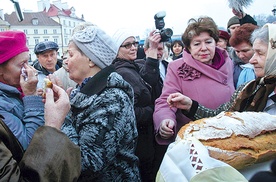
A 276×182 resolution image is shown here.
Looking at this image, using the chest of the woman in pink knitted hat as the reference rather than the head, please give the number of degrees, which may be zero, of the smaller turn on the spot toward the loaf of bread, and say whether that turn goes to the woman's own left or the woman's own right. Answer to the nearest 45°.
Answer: approximately 45° to the woman's own right

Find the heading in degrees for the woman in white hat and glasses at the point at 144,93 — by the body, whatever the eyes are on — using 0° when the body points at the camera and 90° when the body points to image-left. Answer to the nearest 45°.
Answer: approximately 315°

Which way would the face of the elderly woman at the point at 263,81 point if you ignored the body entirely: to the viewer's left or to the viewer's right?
to the viewer's left

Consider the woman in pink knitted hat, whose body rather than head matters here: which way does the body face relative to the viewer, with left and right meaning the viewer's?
facing to the right of the viewer
